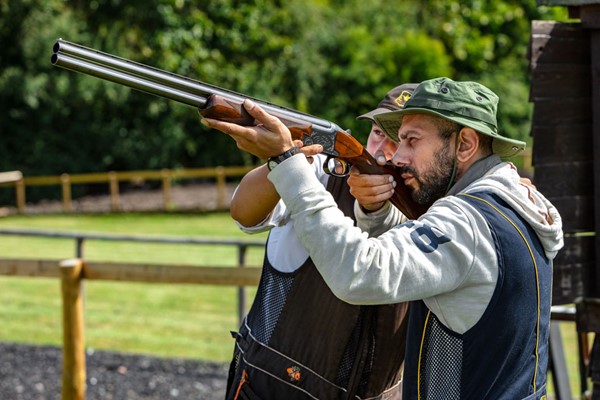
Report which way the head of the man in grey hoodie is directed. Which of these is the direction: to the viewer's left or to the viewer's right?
to the viewer's left

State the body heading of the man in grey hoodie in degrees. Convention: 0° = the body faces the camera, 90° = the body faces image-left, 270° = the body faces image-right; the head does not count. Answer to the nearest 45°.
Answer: approximately 90°
